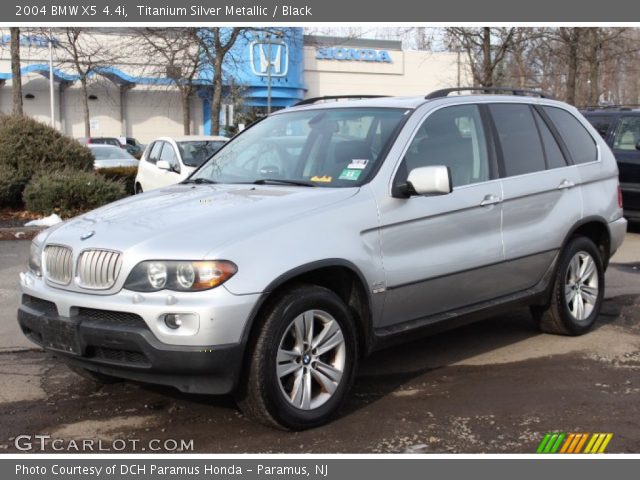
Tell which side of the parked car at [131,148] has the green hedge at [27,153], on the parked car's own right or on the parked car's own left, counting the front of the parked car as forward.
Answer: on the parked car's own right

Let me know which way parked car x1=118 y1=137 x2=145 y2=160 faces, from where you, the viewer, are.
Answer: facing the viewer and to the right of the viewer

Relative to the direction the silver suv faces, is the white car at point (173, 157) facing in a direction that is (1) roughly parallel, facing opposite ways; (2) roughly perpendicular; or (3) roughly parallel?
roughly perpendicular

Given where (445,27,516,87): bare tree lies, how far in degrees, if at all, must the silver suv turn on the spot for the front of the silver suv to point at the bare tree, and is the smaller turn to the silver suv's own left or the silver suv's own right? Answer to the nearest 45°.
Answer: approximately 135° to the silver suv's own right

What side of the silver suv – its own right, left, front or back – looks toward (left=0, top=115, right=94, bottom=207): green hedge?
right

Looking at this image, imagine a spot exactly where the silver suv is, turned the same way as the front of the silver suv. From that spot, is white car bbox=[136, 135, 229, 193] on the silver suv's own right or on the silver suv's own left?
on the silver suv's own right
